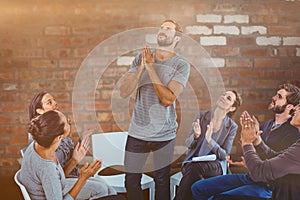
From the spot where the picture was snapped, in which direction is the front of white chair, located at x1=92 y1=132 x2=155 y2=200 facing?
facing the viewer and to the right of the viewer

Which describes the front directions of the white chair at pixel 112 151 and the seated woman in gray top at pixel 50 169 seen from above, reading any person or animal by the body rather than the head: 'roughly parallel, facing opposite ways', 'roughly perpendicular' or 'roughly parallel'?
roughly perpendicular

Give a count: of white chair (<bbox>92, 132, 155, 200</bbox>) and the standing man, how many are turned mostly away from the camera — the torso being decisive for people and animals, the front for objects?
0
